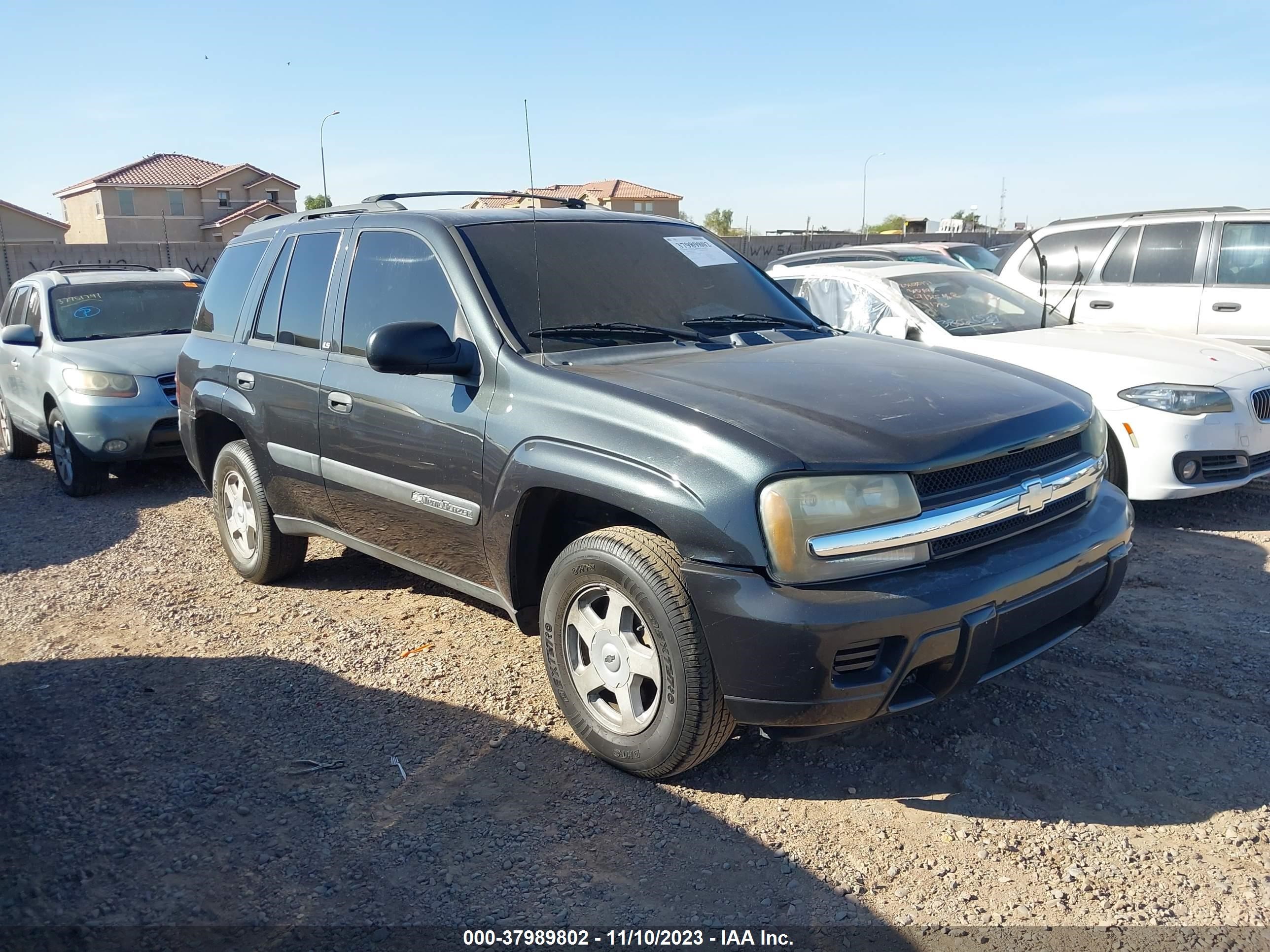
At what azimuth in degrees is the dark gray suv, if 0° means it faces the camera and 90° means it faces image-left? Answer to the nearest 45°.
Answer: approximately 315°

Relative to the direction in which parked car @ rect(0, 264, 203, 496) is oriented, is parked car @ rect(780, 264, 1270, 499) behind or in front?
in front

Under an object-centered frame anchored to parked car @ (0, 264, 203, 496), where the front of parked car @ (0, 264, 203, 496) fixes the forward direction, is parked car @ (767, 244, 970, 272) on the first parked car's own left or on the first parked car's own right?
on the first parked car's own left

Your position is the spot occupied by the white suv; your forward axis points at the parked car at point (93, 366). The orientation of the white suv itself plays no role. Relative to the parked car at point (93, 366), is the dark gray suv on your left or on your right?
left

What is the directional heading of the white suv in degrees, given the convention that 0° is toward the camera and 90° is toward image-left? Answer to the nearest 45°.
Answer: approximately 270°

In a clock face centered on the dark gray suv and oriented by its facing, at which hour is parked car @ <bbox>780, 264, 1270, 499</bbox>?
The parked car is roughly at 9 o'clock from the dark gray suv.

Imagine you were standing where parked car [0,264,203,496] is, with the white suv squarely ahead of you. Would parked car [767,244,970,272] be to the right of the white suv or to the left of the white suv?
left
